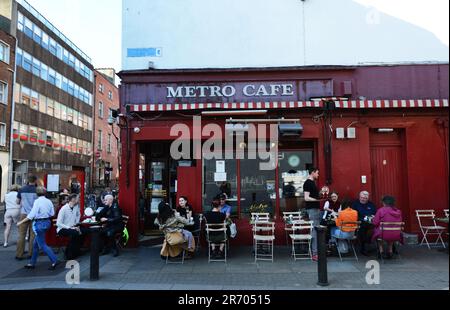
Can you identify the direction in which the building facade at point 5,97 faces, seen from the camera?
facing to the right of the viewer

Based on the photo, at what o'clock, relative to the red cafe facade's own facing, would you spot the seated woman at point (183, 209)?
The seated woman is roughly at 2 o'clock from the red cafe facade.

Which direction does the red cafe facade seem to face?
toward the camera

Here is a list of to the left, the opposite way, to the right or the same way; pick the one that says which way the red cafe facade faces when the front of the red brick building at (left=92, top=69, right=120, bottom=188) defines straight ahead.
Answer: to the right

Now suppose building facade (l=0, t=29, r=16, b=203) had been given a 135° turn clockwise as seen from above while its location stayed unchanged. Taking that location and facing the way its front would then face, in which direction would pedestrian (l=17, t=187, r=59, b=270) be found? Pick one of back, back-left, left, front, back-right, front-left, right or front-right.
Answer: front-left

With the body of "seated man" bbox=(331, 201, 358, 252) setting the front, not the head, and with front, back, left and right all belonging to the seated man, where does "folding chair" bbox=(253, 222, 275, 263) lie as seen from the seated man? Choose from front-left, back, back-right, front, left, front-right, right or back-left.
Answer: front-left

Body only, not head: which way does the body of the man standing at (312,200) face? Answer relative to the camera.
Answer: to the viewer's right
